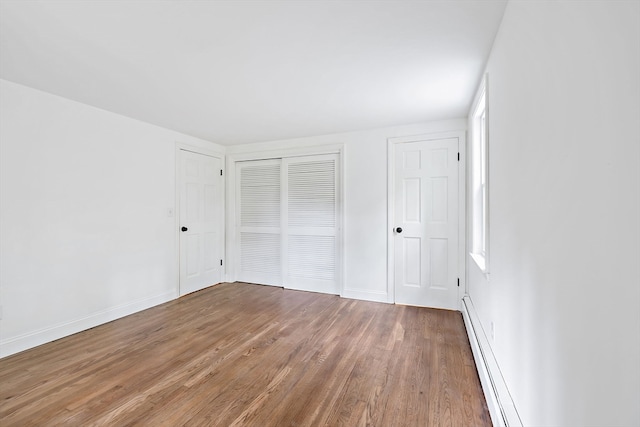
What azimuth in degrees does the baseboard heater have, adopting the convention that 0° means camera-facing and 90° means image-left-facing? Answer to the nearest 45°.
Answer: approximately 90°

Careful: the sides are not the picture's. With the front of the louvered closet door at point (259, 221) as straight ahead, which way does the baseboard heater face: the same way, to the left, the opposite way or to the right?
to the right

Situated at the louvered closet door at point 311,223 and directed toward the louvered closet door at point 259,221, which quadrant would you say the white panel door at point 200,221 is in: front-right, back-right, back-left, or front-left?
front-left

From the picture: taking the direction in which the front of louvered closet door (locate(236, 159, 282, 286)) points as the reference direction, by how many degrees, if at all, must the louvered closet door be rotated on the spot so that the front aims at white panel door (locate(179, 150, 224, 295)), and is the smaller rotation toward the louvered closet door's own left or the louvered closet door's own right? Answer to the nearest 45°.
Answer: approximately 45° to the louvered closet door's own right

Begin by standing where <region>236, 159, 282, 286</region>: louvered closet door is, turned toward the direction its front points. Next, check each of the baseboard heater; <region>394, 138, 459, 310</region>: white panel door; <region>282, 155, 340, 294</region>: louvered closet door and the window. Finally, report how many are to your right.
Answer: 0

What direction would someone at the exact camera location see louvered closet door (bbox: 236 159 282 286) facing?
facing the viewer and to the left of the viewer

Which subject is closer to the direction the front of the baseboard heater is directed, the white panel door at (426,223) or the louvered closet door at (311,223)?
the louvered closet door

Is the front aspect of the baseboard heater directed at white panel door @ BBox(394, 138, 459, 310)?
no

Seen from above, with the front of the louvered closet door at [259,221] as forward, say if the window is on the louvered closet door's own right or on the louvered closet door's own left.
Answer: on the louvered closet door's own left

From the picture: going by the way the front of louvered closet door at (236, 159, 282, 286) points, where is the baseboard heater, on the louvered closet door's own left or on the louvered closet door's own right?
on the louvered closet door's own left

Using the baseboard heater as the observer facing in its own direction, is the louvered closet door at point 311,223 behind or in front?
in front

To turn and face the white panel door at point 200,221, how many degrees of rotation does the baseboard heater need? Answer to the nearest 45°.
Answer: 0° — it already faces it

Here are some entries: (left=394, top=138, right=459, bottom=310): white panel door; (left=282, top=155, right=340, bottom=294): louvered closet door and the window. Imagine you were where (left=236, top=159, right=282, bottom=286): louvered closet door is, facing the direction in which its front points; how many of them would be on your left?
3

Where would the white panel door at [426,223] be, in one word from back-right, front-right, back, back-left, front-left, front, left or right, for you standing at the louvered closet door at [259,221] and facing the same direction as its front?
left
